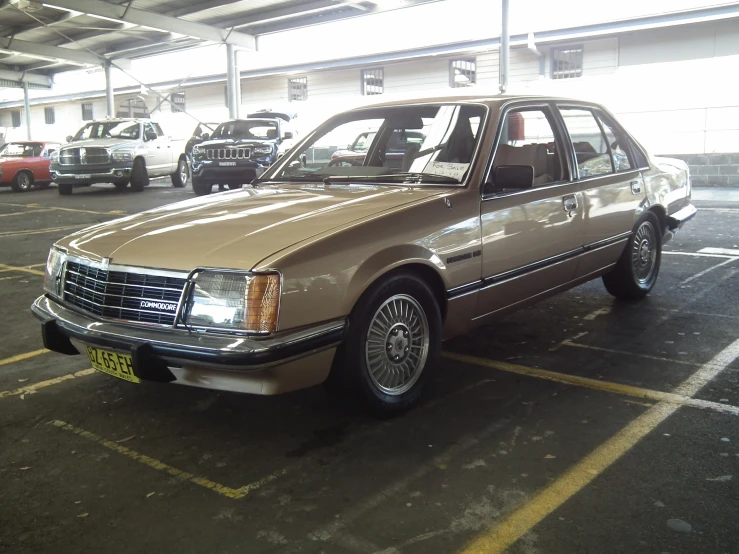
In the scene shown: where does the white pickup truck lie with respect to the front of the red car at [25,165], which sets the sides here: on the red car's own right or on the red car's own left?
on the red car's own left

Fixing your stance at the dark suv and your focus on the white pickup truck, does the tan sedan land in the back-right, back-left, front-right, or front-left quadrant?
back-left

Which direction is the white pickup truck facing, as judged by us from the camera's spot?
facing the viewer and to the left of the viewer

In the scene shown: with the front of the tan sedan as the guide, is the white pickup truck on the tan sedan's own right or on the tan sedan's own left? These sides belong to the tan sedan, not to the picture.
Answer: on the tan sedan's own right

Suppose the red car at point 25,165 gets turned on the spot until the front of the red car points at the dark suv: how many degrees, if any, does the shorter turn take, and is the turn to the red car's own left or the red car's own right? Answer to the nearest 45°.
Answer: approximately 90° to the red car's own left

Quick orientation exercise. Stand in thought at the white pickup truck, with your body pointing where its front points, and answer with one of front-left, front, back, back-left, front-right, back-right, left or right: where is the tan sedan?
front-left

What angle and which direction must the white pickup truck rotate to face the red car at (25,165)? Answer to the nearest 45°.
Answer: approximately 90° to its right

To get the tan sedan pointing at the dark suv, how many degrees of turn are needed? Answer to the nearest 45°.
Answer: approximately 135° to its right

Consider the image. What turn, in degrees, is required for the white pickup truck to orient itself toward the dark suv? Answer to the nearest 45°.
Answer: approximately 90° to its left
